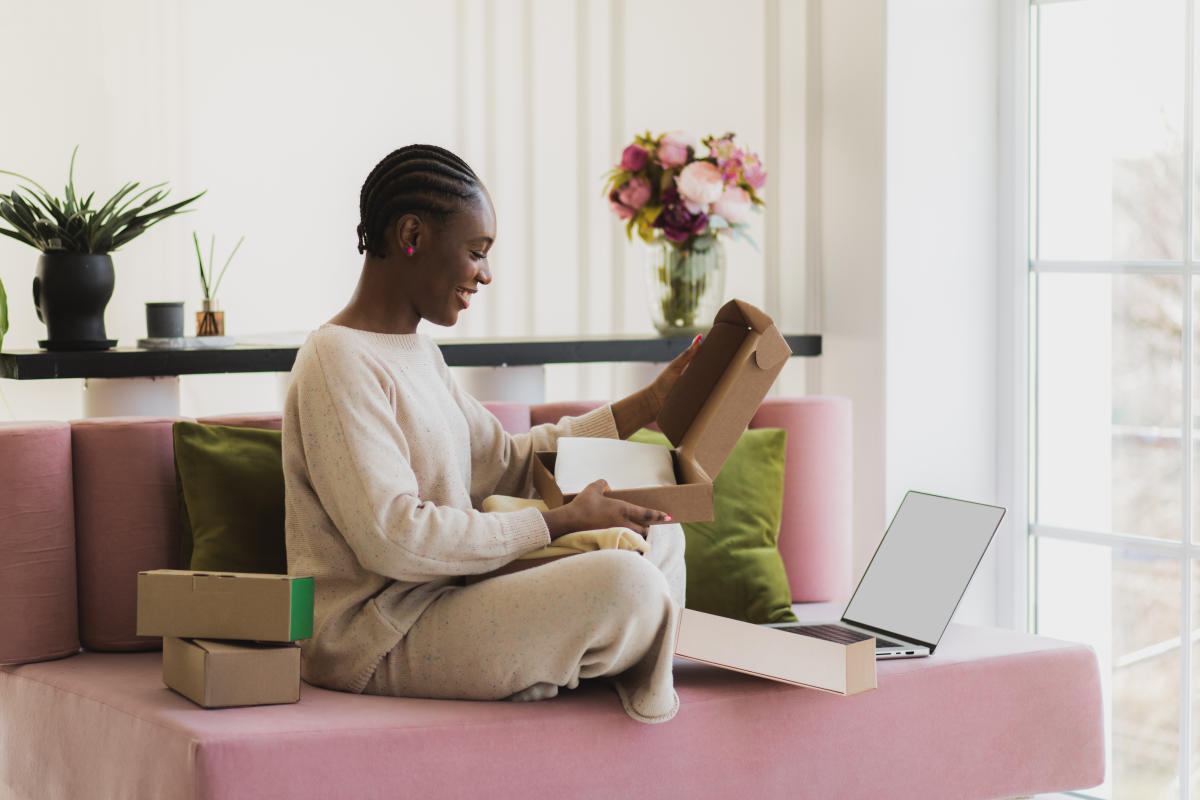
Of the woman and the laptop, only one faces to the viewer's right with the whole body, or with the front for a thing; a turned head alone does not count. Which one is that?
the woman

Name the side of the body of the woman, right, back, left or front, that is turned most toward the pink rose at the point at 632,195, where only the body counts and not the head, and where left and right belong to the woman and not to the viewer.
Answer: left

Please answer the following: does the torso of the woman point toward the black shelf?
no

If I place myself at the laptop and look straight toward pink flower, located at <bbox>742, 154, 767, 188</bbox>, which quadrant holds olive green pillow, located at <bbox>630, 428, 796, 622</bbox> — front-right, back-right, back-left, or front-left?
front-left

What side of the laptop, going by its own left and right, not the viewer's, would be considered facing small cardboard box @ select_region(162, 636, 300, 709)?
front

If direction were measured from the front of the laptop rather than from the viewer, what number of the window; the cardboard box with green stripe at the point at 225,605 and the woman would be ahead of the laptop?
2

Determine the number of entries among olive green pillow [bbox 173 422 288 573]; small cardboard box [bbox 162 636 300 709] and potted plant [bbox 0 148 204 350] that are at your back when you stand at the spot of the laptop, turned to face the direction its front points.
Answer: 0

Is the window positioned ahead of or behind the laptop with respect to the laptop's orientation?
behind

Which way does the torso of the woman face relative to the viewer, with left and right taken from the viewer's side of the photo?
facing to the right of the viewer

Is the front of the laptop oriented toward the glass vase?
no

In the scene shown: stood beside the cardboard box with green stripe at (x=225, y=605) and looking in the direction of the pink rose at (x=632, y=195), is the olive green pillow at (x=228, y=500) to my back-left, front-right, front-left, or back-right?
front-left

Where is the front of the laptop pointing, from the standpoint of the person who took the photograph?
facing the viewer and to the left of the viewer

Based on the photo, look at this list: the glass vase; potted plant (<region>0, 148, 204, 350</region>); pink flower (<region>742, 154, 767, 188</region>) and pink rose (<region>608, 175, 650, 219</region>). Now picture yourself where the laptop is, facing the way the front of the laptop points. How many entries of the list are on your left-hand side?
0

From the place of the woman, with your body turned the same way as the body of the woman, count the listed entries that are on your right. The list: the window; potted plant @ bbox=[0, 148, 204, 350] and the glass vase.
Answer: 0

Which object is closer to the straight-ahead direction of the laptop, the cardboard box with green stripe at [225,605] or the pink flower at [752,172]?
the cardboard box with green stripe

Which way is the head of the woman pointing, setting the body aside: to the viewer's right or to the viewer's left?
to the viewer's right
